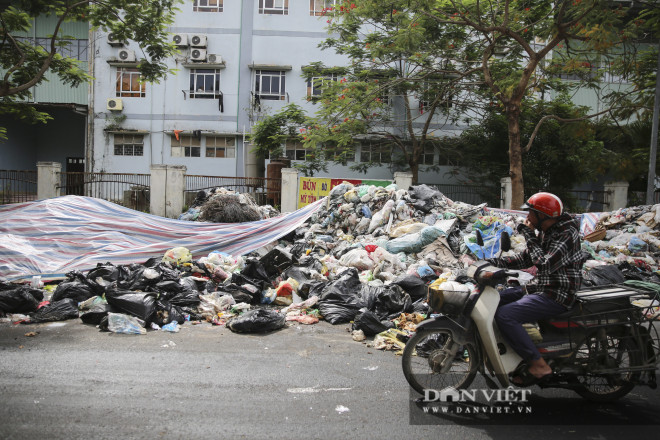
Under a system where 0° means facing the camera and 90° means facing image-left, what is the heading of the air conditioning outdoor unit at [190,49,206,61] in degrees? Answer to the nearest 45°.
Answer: approximately 0°

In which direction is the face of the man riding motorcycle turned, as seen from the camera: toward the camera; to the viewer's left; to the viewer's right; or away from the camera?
to the viewer's left

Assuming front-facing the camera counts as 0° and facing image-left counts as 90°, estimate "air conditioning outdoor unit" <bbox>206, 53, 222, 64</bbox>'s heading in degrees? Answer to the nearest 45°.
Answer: approximately 0°

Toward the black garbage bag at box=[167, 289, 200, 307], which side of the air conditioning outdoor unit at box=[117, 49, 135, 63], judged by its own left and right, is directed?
front

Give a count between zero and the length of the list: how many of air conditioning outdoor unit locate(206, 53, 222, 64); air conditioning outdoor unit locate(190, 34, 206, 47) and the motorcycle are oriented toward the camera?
2

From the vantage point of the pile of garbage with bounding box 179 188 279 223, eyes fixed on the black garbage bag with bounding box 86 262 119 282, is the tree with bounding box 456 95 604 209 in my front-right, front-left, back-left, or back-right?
back-left

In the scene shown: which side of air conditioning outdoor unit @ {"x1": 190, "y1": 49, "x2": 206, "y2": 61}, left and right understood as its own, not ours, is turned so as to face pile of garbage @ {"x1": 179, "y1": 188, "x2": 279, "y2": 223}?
front

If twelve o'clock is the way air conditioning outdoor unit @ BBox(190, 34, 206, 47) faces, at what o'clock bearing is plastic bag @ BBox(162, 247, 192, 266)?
The plastic bag is roughly at 12 o'clock from the air conditioning outdoor unit.

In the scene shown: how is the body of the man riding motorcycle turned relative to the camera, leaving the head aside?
to the viewer's left

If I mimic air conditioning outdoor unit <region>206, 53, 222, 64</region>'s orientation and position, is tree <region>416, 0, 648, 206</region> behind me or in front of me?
in front
